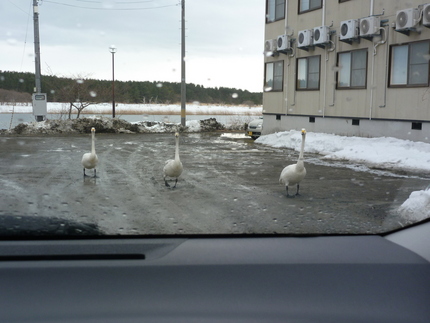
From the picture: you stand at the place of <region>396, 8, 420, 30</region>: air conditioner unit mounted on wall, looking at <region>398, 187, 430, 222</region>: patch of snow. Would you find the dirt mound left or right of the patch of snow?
right

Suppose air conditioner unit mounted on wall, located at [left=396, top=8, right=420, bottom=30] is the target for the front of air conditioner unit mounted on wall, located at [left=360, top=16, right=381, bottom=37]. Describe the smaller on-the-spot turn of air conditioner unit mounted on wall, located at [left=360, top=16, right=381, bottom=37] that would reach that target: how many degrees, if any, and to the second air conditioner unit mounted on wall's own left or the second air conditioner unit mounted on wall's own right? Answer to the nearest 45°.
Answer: approximately 90° to the second air conditioner unit mounted on wall's own left

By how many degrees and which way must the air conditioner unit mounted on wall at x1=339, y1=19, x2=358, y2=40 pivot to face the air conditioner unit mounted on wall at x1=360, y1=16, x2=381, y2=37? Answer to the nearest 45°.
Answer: approximately 90° to its left

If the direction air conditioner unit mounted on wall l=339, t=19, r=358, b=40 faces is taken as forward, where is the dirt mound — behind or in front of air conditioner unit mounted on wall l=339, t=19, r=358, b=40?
in front

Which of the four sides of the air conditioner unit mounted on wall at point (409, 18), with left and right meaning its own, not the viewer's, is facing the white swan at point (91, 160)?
front

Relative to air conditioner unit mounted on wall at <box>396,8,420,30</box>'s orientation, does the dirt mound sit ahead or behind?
ahead

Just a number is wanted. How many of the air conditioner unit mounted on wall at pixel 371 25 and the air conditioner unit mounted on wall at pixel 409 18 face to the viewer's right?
0

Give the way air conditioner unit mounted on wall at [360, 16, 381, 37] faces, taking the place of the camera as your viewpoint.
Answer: facing the viewer and to the left of the viewer

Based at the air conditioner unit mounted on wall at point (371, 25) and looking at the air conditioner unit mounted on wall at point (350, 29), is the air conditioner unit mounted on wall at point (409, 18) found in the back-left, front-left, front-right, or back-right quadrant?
back-left

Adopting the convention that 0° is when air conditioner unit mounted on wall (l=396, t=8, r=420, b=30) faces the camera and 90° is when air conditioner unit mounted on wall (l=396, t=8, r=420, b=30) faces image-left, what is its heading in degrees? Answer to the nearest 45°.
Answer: approximately 45°

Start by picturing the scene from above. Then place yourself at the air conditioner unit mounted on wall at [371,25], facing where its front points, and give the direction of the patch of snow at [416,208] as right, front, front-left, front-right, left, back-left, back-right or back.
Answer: front-left

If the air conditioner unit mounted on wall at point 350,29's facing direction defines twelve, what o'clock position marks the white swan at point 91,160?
The white swan is roughly at 11 o'clock from the air conditioner unit mounted on wall.

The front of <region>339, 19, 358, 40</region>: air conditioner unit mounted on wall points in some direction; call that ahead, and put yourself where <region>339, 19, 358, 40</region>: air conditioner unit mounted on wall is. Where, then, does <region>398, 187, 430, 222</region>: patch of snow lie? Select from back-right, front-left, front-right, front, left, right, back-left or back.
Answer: front-left
